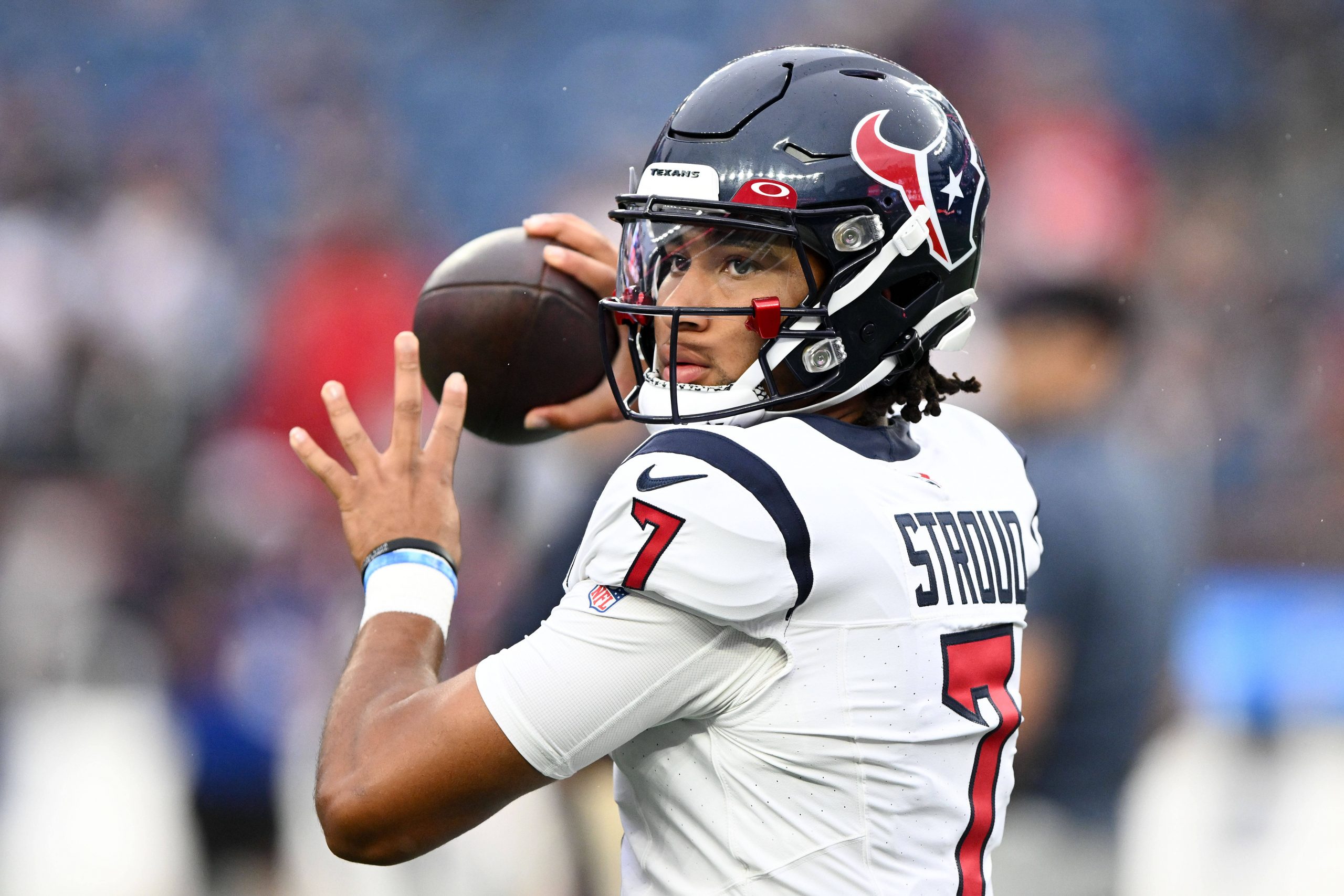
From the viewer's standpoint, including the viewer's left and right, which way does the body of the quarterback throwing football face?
facing away from the viewer and to the left of the viewer

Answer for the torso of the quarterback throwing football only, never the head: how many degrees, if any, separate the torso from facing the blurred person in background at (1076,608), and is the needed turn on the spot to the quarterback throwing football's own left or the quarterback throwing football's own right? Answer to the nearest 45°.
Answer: approximately 90° to the quarterback throwing football's own right
